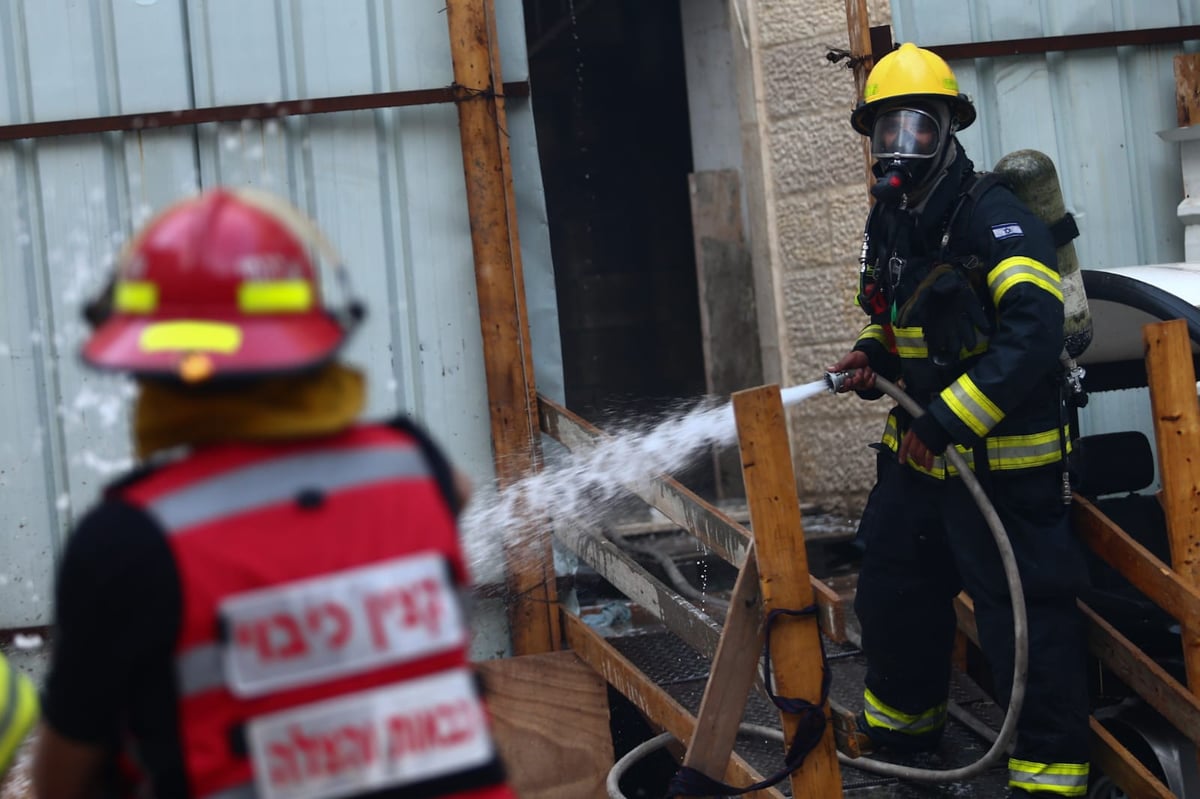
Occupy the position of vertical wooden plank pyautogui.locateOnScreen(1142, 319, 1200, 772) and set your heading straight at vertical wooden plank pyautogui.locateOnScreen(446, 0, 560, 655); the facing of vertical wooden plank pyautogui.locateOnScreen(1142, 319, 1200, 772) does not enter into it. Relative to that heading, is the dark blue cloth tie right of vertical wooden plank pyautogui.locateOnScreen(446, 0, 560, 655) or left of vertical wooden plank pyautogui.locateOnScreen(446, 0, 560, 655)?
left

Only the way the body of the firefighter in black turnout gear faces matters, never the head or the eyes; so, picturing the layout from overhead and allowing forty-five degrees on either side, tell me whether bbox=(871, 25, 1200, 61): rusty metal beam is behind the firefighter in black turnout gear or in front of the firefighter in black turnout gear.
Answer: behind

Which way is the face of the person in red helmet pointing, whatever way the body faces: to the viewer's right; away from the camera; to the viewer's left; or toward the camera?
away from the camera

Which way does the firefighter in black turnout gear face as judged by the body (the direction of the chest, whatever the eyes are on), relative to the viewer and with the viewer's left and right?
facing the viewer and to the left of the viewer

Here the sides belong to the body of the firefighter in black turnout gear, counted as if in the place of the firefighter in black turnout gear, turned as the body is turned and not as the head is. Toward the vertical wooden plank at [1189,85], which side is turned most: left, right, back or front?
back

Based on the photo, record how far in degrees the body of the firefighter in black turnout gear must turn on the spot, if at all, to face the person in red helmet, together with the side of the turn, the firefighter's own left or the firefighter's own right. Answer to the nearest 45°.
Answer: approximately 45° to the firefighter's own left

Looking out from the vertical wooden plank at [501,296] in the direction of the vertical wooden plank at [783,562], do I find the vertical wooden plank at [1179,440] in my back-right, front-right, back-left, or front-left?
front-left

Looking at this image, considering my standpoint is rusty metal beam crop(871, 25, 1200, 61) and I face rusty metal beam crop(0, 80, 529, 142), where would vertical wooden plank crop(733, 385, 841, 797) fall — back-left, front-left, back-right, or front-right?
front-left

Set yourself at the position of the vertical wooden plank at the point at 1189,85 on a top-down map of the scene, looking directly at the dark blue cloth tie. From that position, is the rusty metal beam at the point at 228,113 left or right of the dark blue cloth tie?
right

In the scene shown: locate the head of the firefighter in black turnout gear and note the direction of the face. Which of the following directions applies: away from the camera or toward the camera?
toward the camera
